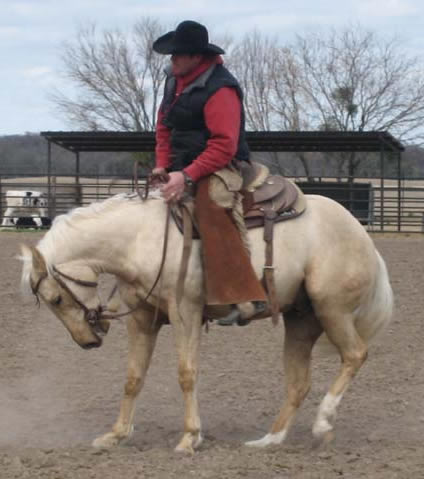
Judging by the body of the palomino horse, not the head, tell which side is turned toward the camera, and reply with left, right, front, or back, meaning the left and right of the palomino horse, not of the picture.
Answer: left

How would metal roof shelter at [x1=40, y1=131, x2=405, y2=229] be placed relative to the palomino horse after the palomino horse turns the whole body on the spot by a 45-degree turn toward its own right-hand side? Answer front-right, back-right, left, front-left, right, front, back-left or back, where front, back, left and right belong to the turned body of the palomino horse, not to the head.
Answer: front-right
